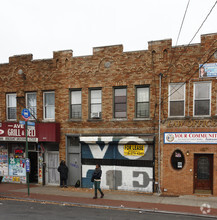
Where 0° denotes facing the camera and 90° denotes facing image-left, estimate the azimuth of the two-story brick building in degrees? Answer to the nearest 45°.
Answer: approximately 0°

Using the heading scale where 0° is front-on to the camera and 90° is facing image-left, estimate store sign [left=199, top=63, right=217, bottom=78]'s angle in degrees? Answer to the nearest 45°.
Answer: approximately 0°
